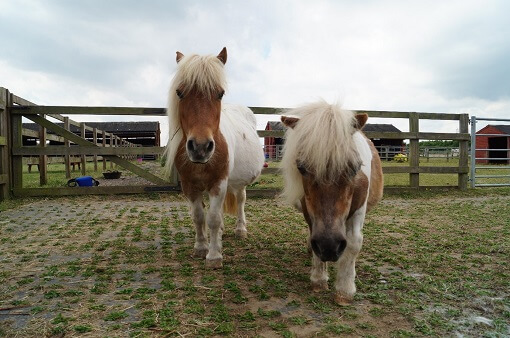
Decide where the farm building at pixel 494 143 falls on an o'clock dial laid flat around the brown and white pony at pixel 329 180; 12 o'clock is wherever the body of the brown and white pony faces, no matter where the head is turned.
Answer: The farm building is roughly at 7 o'clock from the brown and white pony.

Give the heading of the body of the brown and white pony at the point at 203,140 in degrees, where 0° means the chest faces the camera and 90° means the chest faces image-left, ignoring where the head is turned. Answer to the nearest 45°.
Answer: approximately 45°

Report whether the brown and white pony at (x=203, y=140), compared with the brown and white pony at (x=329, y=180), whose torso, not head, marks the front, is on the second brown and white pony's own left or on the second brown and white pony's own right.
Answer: on the second brown and white pony's own right

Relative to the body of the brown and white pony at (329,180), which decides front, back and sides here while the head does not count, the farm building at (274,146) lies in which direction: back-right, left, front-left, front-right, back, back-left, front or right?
back

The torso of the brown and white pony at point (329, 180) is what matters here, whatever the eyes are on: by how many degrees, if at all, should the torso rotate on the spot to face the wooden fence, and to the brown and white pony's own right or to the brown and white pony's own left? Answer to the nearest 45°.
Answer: approximately 135° to the brown and white pony's own right

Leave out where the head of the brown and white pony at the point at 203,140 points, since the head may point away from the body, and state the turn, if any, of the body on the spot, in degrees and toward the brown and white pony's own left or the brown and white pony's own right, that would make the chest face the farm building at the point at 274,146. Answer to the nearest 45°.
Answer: approximately 135° to the brown and white pony's own right

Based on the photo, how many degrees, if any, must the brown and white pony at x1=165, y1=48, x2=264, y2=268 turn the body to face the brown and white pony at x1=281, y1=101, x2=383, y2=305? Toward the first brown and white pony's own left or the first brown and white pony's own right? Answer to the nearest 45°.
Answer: approximately 90° to the first brown and white pony's own left

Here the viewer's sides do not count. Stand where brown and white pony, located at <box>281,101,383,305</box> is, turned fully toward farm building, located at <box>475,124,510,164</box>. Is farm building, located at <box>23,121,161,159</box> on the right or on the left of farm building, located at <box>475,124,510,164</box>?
left

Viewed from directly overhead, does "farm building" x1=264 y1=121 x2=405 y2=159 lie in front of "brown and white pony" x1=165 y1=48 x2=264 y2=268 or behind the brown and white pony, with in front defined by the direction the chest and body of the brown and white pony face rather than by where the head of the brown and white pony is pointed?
behind

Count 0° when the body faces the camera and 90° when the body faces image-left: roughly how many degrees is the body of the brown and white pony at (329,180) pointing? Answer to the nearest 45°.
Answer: approximately 0°

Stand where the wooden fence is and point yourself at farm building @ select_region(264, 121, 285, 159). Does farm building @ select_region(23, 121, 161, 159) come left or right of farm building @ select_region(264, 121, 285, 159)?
left

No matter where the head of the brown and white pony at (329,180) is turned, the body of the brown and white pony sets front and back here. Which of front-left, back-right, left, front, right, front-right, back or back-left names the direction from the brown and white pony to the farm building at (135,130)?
back-right

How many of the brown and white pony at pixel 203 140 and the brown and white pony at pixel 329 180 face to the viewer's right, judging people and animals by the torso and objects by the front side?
0
